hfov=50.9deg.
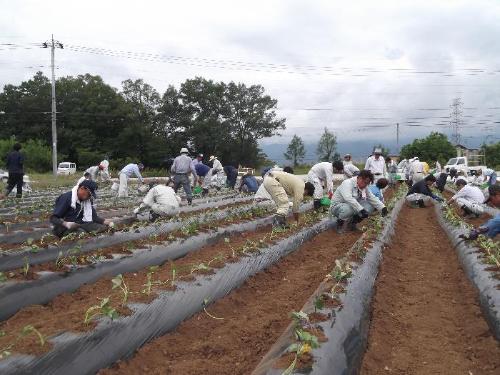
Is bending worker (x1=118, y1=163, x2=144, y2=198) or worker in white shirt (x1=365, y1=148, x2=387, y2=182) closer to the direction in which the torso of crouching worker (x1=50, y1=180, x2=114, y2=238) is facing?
the worker in white shirt

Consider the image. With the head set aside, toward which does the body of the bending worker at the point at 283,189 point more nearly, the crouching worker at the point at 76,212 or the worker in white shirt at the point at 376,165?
the worker in white shirt

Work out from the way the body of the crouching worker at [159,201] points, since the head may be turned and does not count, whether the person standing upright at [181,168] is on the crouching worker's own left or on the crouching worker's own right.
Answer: on the crouching worker's own right

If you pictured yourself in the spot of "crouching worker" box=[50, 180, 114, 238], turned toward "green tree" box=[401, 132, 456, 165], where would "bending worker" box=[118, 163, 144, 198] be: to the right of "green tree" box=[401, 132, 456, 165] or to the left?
left

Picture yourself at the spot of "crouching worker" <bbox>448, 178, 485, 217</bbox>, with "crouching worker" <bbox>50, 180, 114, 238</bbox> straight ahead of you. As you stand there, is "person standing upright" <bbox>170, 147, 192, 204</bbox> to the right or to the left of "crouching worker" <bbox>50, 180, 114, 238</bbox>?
right

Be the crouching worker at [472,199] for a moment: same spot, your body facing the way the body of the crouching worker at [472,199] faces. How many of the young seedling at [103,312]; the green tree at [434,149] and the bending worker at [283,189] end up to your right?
1

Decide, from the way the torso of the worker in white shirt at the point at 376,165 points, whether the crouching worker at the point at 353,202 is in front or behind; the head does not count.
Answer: in front

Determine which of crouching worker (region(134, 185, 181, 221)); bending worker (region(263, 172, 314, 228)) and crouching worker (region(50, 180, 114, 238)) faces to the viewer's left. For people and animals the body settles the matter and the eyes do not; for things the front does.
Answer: crouching worker (region(134, 185, 181, 221))

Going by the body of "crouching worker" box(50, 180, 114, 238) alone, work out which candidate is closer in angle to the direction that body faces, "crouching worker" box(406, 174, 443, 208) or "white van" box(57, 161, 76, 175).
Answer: the crouching worker

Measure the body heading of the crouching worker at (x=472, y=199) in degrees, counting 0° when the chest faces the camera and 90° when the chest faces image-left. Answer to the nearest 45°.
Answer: approximately 90°
